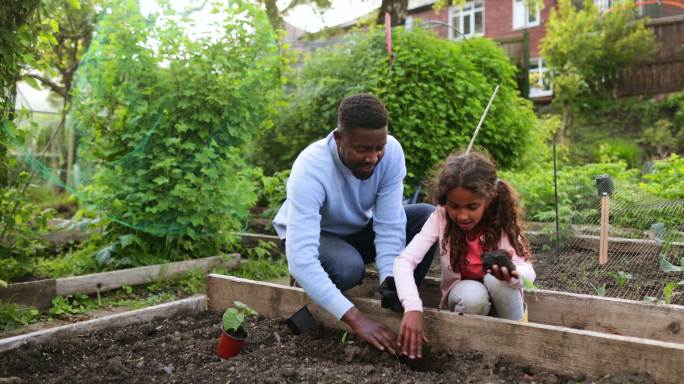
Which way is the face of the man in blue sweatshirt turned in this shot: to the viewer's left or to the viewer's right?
to the viewer's right

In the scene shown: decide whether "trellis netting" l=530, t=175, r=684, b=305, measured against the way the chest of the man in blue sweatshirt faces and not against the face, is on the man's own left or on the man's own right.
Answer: on the man's own left

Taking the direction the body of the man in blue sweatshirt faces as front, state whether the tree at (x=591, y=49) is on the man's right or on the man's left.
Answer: on the man's left

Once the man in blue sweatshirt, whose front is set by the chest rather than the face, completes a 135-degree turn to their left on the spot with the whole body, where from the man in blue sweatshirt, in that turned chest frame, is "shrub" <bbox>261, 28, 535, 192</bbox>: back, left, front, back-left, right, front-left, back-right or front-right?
front

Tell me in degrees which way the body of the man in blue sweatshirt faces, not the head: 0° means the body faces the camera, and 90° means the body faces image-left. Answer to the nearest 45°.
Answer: approximately 315°

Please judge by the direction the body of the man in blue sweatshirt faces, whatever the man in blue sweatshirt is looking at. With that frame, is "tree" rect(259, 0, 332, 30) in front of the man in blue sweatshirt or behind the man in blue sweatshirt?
behind

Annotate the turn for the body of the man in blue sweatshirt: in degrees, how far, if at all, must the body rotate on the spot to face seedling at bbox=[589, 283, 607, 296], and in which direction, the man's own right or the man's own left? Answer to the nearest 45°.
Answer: approximately 90° to the man's own left

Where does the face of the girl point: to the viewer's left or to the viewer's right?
to the viewer's left

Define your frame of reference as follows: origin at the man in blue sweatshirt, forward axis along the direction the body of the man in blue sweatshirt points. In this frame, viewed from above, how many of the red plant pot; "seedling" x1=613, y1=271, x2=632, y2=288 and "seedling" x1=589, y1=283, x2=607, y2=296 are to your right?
1

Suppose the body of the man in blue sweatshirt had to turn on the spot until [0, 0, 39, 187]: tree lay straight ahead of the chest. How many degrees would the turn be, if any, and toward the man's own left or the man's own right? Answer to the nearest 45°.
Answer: approximately 135° to the man's own right

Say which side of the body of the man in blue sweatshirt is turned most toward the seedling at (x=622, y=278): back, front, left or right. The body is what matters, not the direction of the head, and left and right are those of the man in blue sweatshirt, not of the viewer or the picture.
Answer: left

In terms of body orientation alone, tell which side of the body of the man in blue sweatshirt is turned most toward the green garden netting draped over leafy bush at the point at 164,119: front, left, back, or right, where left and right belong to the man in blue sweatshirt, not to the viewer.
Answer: back
